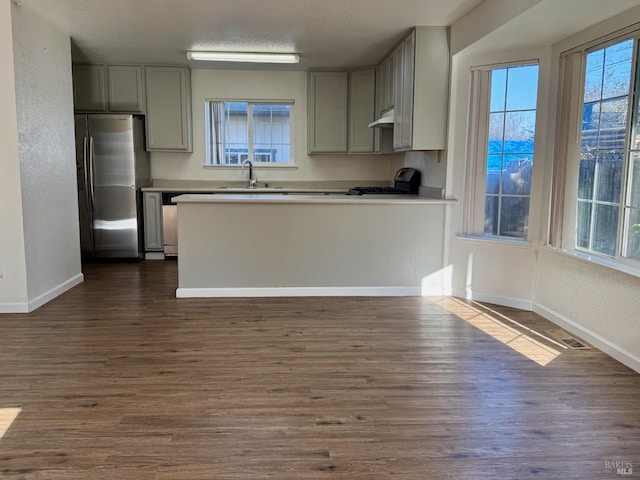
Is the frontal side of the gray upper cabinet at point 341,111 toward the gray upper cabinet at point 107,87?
no

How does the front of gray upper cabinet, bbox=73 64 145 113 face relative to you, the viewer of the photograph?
facing the viewer

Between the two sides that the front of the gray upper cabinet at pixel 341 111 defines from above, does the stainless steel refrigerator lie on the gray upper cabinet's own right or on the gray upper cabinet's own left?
on the gray upper cabinet's own right

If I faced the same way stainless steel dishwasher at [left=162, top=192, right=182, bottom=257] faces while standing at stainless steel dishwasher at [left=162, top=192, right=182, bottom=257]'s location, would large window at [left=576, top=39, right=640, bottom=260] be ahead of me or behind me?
ahead

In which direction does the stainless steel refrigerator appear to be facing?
toward the camera

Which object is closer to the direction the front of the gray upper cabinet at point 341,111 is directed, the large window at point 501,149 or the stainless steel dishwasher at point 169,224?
the large window

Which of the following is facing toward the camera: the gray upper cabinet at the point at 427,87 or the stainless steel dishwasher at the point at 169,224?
the stainless steel dishwasher

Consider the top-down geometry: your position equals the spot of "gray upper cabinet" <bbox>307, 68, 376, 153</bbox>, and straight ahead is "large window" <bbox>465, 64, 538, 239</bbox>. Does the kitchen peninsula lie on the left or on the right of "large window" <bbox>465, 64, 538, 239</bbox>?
right

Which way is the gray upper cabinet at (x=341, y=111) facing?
toward the camera

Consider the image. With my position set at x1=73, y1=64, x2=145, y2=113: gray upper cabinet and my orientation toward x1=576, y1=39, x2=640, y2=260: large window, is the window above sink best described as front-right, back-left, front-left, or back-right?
front-left

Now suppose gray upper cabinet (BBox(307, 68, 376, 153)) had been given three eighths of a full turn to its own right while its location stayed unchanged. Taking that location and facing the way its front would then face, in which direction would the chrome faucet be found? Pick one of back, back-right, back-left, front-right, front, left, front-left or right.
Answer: front-left

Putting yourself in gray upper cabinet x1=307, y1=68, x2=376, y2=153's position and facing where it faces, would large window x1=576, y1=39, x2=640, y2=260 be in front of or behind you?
in front

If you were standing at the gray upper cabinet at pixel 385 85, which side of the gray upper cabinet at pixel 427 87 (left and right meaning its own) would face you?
right

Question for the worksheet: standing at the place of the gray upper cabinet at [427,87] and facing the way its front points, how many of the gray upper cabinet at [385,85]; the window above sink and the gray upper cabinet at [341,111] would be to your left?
0

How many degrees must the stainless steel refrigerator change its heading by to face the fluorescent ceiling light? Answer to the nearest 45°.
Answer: approximately 45° to its left

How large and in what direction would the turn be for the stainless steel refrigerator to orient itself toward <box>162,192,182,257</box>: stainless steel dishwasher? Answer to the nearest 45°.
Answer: approximately 90° to its left

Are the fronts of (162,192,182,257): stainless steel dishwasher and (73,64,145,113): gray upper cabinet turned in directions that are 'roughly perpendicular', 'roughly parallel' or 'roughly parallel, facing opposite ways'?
roughly parallel
